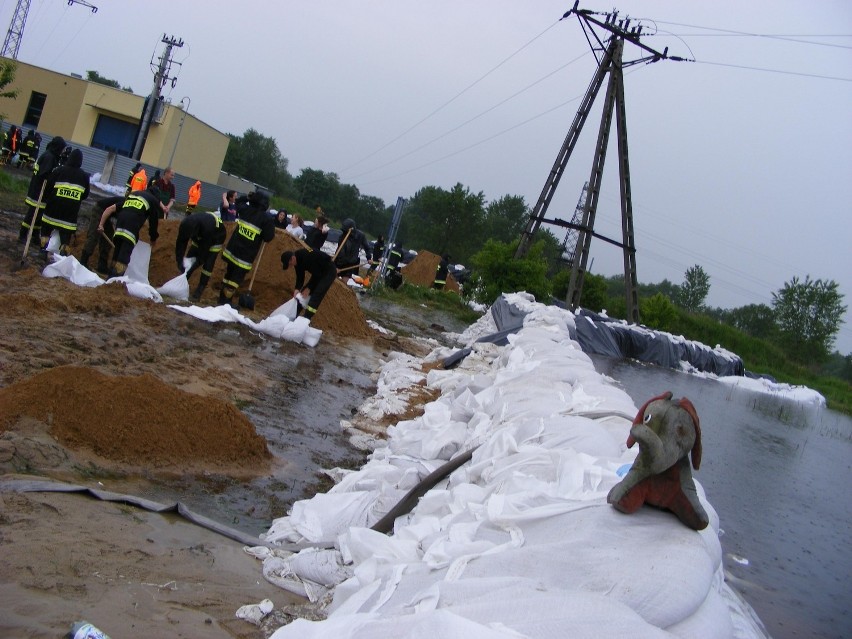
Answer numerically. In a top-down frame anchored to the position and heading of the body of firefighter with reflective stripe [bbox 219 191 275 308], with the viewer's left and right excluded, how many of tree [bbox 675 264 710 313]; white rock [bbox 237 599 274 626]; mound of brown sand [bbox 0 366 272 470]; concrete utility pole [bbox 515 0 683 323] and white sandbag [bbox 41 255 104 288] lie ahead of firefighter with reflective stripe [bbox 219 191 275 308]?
2

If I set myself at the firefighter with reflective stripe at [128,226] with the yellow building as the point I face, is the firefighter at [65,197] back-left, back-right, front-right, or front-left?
front-left

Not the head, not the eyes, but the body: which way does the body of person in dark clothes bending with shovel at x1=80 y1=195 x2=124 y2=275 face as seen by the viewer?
to the viewer's right

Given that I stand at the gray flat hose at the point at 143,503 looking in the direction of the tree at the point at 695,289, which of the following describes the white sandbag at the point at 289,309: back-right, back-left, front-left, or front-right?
front-left

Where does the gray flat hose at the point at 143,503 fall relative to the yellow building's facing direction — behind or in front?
in front

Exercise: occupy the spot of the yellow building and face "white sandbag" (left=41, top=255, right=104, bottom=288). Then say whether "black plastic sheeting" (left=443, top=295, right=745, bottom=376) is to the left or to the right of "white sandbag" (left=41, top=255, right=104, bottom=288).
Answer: left

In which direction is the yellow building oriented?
toward the camera

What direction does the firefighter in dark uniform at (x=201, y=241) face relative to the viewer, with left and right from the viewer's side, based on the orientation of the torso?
facing the viewer and to the left of the viewer

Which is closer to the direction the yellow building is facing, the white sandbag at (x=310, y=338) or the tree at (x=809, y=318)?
the white sandbag

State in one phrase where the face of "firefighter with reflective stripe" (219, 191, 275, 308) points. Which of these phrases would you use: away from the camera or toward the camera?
away from the camera

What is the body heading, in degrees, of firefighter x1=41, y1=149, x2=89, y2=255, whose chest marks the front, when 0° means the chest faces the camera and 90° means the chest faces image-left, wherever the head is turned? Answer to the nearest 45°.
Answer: approximately 180°

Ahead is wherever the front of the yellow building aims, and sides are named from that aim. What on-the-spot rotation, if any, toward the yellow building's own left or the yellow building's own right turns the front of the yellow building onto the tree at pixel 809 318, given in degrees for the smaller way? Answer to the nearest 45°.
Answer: approximately 90° to the yellow building's own left

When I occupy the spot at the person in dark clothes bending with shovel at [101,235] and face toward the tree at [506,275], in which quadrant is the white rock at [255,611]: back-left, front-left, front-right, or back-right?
back-right
